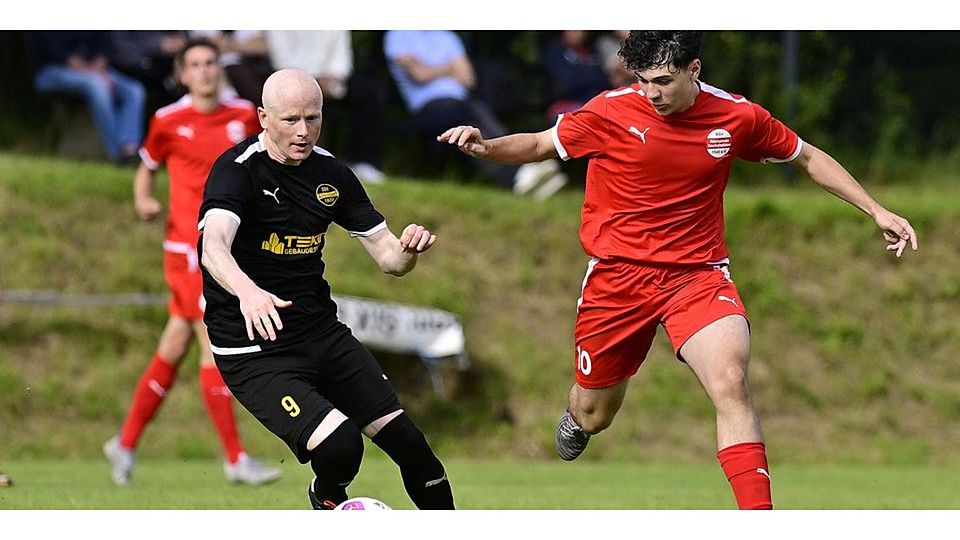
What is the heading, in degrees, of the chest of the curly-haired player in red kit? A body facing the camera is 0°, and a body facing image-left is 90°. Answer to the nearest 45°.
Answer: approximately 0°

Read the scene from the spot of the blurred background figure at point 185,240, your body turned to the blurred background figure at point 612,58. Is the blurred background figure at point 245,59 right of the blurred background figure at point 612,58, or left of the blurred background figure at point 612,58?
left

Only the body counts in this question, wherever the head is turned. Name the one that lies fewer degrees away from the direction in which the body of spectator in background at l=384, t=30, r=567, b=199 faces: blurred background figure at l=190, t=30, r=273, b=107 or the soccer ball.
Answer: the soccer ball

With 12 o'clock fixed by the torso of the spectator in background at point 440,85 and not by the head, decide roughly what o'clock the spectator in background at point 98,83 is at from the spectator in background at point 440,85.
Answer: the spectator in background at point 98,83 is roughly at 4 o'clock from the spectator in background at point 440,85.

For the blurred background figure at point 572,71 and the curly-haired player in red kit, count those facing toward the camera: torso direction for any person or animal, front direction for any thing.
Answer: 2

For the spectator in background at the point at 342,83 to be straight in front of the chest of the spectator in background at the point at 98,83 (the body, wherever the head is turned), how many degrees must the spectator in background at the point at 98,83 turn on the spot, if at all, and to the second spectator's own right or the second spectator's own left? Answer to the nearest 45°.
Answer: approximately 45° to the second spectator's own left

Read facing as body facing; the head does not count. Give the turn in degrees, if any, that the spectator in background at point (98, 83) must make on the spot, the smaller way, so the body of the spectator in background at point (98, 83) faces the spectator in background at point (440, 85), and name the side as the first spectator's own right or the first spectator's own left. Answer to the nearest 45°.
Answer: approximately 45° to the first spectator's own left

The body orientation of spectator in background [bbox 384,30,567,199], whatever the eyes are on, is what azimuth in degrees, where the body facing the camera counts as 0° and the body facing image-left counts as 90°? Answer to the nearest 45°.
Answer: approximately 315°

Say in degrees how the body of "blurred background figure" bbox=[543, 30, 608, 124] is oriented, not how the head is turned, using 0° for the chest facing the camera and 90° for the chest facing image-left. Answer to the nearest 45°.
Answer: approximately 0°
